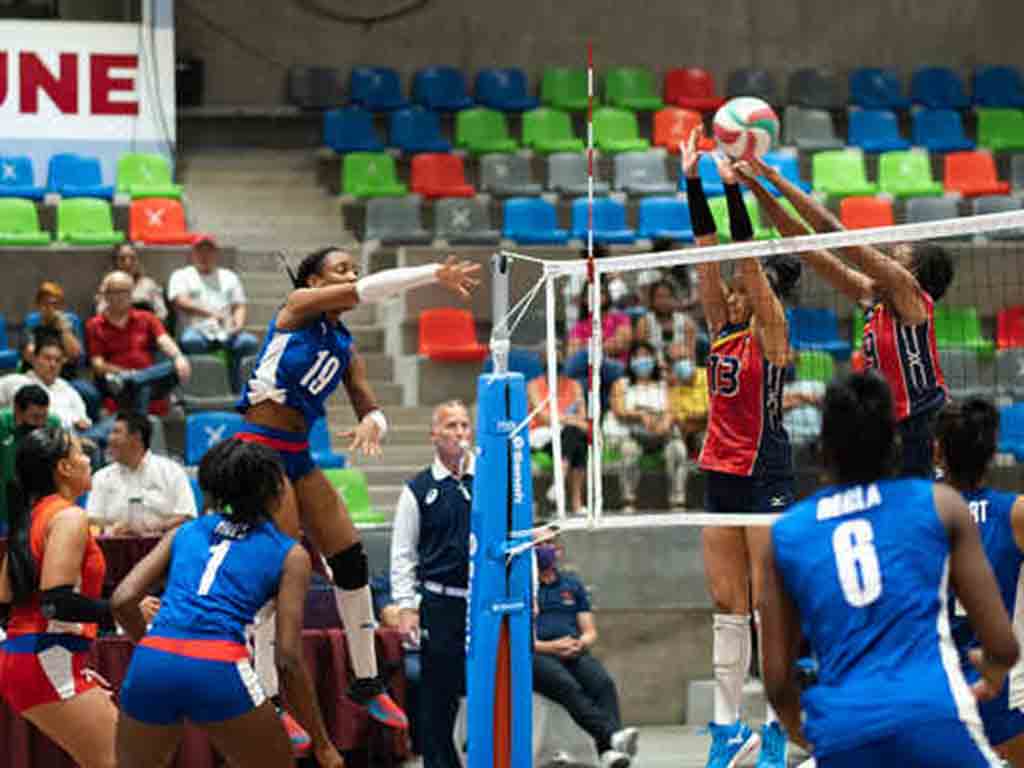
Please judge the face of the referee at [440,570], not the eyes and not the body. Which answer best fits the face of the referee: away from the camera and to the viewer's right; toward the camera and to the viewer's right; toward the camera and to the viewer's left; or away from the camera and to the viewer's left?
toward the camera and to the viewer's right

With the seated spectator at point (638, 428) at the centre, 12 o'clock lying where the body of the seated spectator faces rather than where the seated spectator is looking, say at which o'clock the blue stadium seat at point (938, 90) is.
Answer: The blue stadium seat is roughly at 7 o'clock from the seated spectator.

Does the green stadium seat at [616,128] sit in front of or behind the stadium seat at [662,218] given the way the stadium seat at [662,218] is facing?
behind

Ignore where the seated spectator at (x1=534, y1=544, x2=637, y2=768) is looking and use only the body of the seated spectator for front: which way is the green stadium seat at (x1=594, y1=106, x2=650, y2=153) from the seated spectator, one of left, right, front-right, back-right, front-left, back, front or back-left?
back-left

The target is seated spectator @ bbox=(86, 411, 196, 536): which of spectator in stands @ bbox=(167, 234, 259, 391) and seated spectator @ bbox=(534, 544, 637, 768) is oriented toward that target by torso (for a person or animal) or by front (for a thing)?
the spectator in stands

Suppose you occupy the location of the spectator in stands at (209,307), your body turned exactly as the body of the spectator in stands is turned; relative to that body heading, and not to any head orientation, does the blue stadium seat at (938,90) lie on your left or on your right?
on your left

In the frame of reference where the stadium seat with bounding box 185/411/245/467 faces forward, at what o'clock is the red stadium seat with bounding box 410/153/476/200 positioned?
The red stadium seat is roughly at 7 o'clock from the stadium seat.
